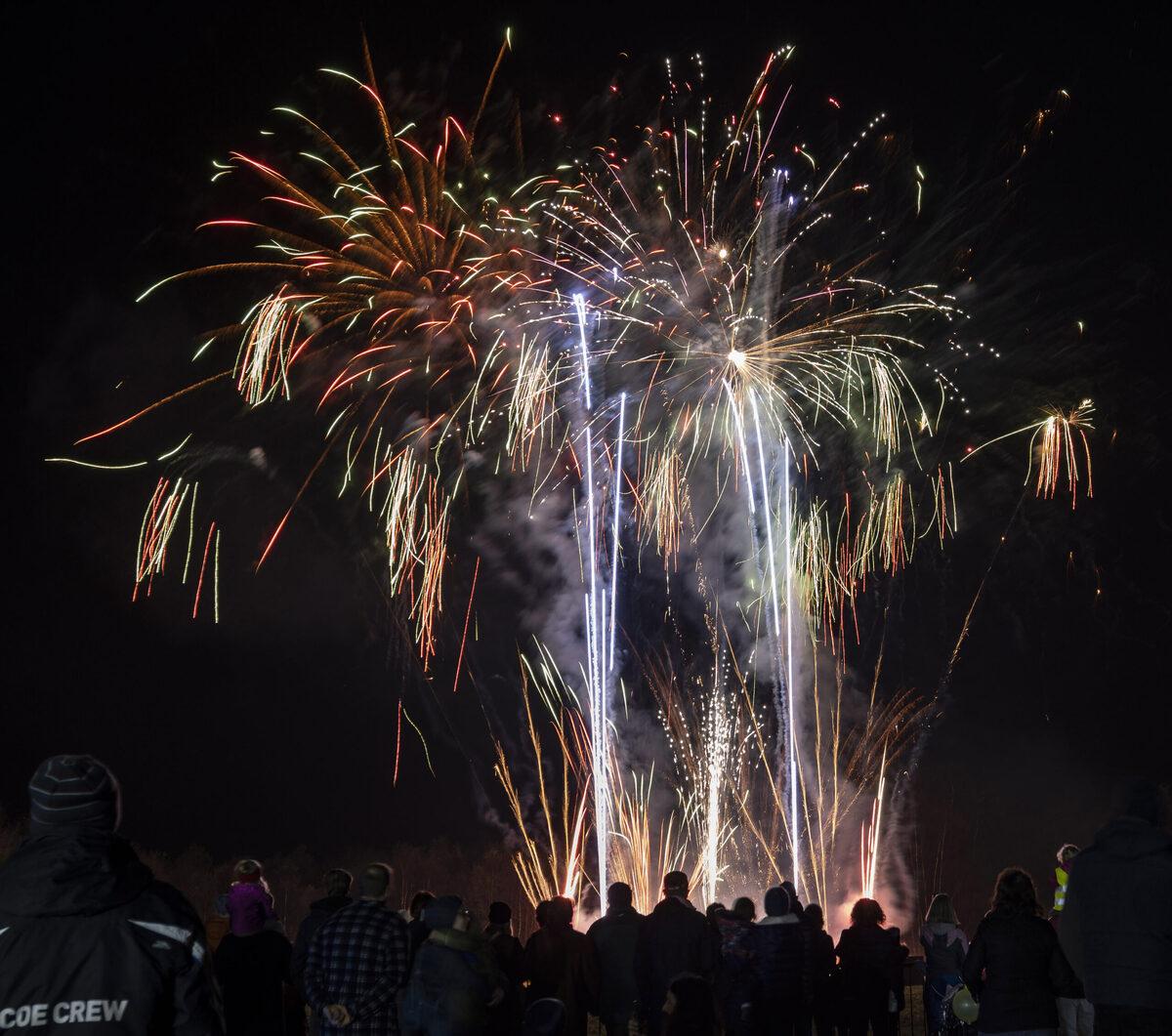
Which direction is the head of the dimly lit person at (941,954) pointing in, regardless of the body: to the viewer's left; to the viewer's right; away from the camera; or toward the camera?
away from the camera

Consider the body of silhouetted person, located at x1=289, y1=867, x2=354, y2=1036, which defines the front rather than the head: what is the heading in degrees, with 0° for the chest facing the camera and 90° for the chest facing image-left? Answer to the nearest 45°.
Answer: approximately 225°

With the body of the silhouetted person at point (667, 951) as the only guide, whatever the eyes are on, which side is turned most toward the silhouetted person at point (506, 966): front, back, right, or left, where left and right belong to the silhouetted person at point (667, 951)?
left

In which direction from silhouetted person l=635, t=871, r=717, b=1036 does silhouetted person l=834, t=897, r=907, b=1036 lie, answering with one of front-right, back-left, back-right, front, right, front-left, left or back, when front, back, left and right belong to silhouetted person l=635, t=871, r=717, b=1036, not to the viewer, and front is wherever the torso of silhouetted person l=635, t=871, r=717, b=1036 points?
front-right

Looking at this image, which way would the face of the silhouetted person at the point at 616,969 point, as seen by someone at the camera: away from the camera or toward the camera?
away from the camera

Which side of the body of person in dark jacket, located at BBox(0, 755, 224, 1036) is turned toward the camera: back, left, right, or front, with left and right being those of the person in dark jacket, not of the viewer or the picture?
back

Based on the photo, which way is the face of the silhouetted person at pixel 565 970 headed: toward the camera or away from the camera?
away from the camera

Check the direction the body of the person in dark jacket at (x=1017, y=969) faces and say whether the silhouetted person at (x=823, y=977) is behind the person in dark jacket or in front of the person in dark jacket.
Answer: in front

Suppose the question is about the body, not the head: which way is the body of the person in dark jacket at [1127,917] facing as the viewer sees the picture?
away from the camera

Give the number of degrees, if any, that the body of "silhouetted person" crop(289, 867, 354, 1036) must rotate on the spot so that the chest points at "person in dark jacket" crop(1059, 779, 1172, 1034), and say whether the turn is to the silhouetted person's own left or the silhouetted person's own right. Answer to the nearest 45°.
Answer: approximately 90° to the silhouetted person's own right

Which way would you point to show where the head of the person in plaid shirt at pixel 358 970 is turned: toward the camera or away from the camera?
away from the camera
